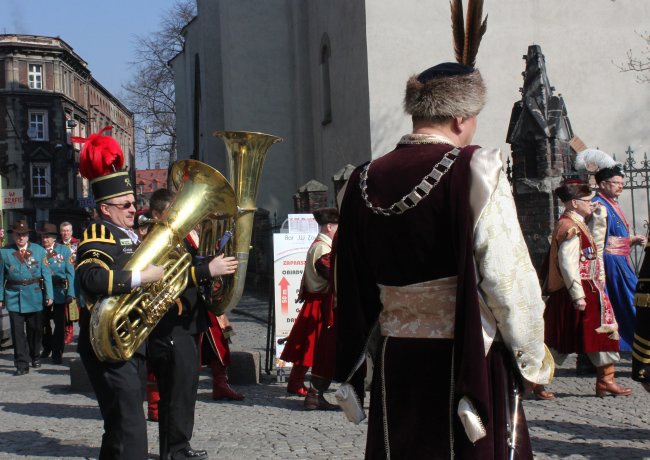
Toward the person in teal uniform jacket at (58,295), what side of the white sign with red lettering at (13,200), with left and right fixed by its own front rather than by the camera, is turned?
front

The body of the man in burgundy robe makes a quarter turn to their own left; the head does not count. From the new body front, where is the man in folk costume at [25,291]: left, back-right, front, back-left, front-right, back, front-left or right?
front

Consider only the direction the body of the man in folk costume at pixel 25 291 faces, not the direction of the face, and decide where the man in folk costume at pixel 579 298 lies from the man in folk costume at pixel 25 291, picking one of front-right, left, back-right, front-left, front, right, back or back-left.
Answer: front-left

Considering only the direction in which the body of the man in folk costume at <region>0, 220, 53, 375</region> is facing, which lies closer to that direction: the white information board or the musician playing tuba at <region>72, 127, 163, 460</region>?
the musician playing tuba

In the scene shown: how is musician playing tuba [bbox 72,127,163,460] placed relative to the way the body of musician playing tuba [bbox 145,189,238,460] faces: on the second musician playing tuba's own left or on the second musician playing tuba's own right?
on the second musician playing tuba's own right

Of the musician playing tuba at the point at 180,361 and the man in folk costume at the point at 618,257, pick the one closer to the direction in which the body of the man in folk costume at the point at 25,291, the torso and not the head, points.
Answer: the musician playing tuba

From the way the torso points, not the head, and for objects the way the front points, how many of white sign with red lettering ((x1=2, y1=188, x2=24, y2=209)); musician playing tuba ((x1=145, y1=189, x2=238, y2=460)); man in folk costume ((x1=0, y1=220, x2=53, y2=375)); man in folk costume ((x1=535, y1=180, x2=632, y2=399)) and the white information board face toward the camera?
3
